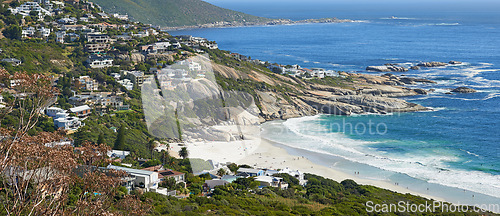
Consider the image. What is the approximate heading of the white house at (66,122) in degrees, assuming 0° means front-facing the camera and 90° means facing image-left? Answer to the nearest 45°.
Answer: approximately 315°

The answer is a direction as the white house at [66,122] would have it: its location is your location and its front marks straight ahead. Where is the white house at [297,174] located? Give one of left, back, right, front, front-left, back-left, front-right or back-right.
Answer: front

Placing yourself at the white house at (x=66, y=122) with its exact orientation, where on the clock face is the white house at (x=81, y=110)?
the white house at (x=81, y=110) is roughly at 8 o'clock from the white house at (x=66, y=122).

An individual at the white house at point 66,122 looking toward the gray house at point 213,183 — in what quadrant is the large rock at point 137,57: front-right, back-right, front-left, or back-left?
back-left

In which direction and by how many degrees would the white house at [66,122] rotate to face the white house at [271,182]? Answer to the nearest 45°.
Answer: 0° — it already faces it

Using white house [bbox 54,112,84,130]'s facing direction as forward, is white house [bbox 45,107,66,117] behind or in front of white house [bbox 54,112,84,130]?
behind

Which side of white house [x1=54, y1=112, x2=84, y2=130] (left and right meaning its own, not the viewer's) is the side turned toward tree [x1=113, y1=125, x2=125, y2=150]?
front

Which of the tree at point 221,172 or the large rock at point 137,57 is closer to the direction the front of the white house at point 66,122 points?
the tree

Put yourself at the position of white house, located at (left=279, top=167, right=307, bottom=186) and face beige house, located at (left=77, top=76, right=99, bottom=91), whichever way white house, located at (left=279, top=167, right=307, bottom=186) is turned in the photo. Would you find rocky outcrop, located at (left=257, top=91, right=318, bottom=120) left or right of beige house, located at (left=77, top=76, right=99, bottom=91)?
right

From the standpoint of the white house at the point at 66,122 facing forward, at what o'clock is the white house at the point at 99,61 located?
the white house at the point at 99,61 is roughly at 8 o'clock from the white house at the point at 66,122.

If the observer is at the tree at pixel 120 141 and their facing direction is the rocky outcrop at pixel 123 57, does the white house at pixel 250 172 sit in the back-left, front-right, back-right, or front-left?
back-right

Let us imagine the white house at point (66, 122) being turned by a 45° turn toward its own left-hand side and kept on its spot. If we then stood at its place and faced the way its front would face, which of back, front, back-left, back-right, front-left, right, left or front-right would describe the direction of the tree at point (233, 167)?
front-right

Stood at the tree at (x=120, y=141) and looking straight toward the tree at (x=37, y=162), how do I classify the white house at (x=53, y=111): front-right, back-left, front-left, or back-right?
back-right

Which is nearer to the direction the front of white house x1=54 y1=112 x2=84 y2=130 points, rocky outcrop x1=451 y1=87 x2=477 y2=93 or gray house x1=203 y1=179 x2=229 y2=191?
the gray house

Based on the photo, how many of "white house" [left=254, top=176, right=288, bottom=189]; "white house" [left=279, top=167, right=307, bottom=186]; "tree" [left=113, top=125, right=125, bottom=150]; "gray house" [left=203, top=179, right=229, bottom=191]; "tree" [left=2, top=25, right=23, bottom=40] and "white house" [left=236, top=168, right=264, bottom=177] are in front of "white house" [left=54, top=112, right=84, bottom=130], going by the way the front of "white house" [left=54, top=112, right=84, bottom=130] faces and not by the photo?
5

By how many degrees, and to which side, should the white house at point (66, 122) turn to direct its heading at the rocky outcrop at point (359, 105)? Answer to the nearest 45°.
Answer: approximately 45° to its left

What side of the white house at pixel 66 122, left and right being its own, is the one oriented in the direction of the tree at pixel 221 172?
front
